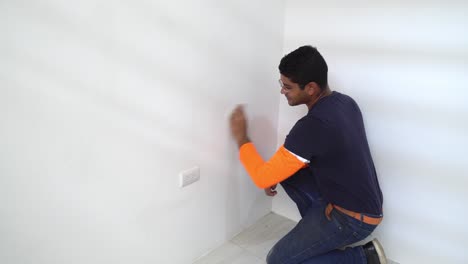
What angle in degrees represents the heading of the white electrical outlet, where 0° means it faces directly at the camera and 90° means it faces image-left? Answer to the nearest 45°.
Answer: approximately 315°

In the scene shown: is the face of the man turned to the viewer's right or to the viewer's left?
to the viewer's left
